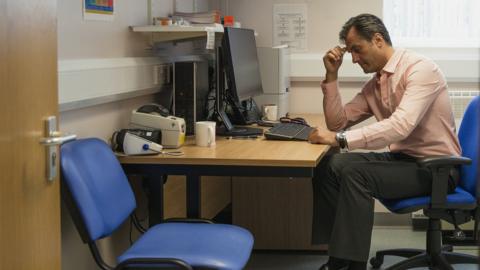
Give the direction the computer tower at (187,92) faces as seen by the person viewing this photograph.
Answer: facing the viewer and to the right of the viewer

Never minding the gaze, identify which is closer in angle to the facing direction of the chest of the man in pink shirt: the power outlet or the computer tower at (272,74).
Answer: the power outlet

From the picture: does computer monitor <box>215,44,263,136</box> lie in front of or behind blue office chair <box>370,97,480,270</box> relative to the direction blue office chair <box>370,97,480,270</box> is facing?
in front

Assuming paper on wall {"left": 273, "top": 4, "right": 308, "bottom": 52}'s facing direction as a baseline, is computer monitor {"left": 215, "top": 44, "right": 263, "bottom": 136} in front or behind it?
in front

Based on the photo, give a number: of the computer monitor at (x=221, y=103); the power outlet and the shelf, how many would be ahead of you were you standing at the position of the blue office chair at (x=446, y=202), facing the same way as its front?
3

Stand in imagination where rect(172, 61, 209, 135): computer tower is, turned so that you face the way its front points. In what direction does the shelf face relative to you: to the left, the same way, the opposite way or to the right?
the same way

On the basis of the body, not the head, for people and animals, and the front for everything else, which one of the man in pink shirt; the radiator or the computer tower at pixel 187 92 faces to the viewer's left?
the man in pink shirt

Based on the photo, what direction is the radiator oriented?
toward the camera

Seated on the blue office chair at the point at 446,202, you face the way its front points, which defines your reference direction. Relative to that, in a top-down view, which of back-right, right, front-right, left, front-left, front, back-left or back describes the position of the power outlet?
front

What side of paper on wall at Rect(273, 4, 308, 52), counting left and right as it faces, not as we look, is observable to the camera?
front

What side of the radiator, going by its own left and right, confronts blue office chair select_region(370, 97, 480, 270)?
front

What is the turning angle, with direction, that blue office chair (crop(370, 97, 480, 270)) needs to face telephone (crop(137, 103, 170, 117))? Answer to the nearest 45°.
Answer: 0° — it already faces it

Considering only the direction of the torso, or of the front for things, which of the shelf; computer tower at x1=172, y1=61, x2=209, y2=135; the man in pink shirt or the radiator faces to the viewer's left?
the man in pink shirt

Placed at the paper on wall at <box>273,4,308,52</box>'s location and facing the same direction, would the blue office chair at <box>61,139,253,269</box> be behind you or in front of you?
in front

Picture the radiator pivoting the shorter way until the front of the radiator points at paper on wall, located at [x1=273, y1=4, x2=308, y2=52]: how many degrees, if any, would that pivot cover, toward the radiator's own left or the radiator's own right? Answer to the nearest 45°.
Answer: approximately 90° to the radiator's own right

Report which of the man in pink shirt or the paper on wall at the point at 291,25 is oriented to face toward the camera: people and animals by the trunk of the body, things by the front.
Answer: the paper on wall

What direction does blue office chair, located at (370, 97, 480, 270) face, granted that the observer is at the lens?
facing to the left of the viewer

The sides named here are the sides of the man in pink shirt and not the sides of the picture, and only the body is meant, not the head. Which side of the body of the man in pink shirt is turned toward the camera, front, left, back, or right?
left

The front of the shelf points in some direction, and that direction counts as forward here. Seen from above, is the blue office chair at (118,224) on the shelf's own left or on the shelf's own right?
on the shelf's own right
